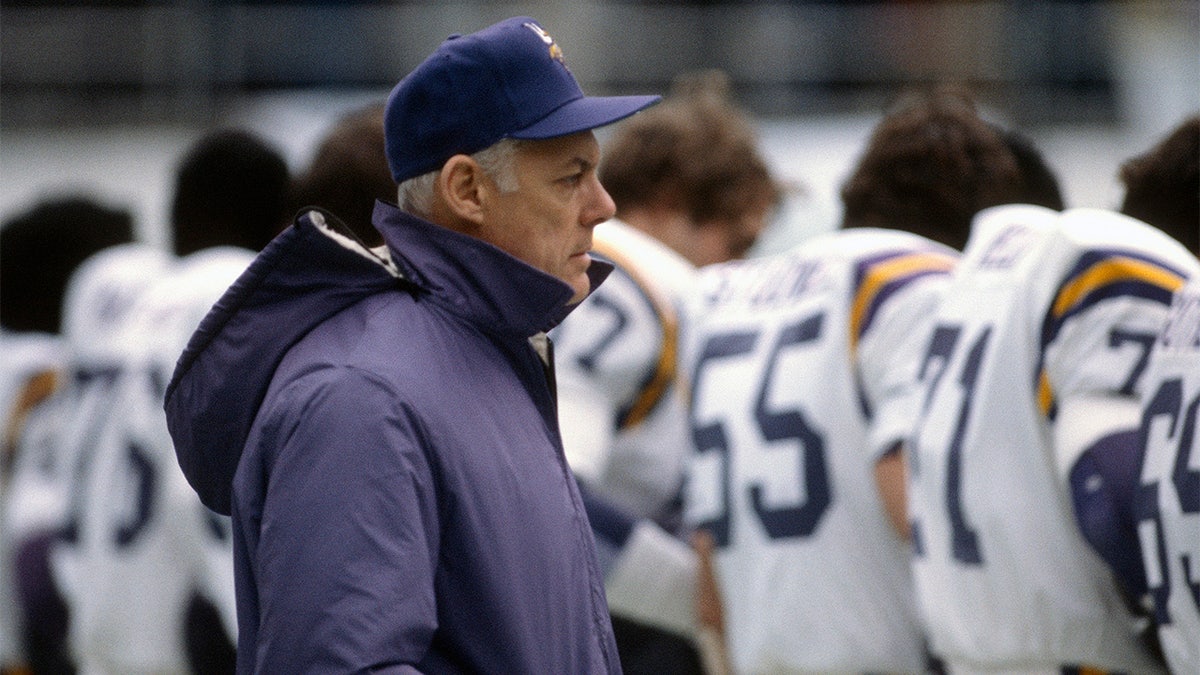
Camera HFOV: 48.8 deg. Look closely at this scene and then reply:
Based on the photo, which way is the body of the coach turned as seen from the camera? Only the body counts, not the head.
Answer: to the viewer's right

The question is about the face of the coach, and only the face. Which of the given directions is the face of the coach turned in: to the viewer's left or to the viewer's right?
to the viewer's right

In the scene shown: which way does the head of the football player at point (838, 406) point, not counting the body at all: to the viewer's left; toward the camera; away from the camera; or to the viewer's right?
away from the camera

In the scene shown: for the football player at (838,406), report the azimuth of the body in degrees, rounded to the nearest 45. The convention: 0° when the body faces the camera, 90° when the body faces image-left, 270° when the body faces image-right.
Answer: approximately 225°
